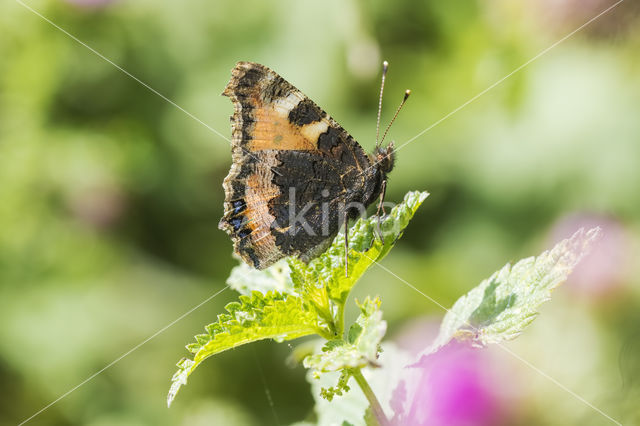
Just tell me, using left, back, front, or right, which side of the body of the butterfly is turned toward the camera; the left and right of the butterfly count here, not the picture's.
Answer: right
